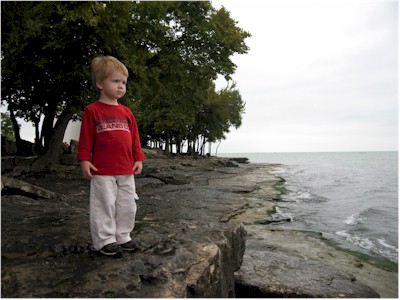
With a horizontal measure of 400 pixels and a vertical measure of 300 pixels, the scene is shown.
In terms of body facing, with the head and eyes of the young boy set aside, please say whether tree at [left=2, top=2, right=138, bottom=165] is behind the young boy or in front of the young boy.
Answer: behind

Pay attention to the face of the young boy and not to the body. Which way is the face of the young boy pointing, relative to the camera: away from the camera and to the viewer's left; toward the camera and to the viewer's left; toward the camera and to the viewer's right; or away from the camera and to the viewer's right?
toward the camera and to the viewer's right

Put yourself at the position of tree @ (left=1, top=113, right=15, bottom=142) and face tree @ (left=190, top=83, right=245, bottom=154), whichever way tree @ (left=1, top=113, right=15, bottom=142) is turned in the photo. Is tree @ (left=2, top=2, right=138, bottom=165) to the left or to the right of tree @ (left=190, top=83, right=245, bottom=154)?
right

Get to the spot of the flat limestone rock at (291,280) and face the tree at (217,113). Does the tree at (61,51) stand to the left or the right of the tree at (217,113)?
left

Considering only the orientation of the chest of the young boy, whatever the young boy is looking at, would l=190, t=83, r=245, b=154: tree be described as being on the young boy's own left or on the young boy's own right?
on the young boy's own left

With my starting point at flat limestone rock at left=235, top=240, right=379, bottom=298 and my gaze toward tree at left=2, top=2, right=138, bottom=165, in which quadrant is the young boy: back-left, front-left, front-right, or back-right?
front-left

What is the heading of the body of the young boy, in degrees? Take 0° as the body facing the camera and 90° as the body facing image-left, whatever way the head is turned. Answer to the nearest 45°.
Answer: approximately 315°

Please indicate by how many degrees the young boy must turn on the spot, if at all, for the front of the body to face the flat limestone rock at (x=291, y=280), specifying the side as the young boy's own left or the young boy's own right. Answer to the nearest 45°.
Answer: approximately 45° to the young boy's own left
